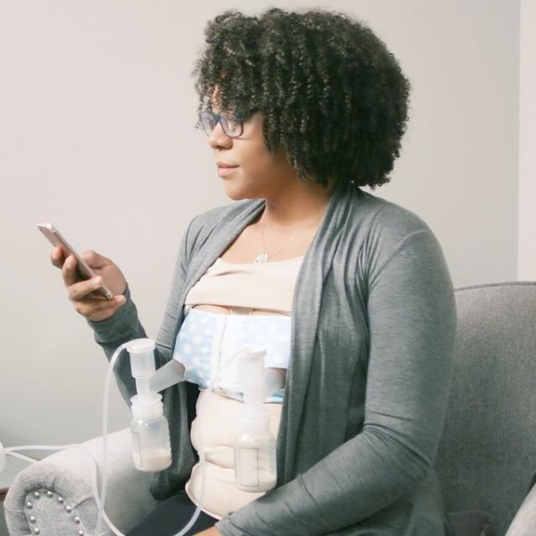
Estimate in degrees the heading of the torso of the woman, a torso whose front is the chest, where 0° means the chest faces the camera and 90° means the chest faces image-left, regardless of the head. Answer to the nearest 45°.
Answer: approximately 45°

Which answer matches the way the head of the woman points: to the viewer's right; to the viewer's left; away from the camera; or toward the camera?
to the viewer's left
